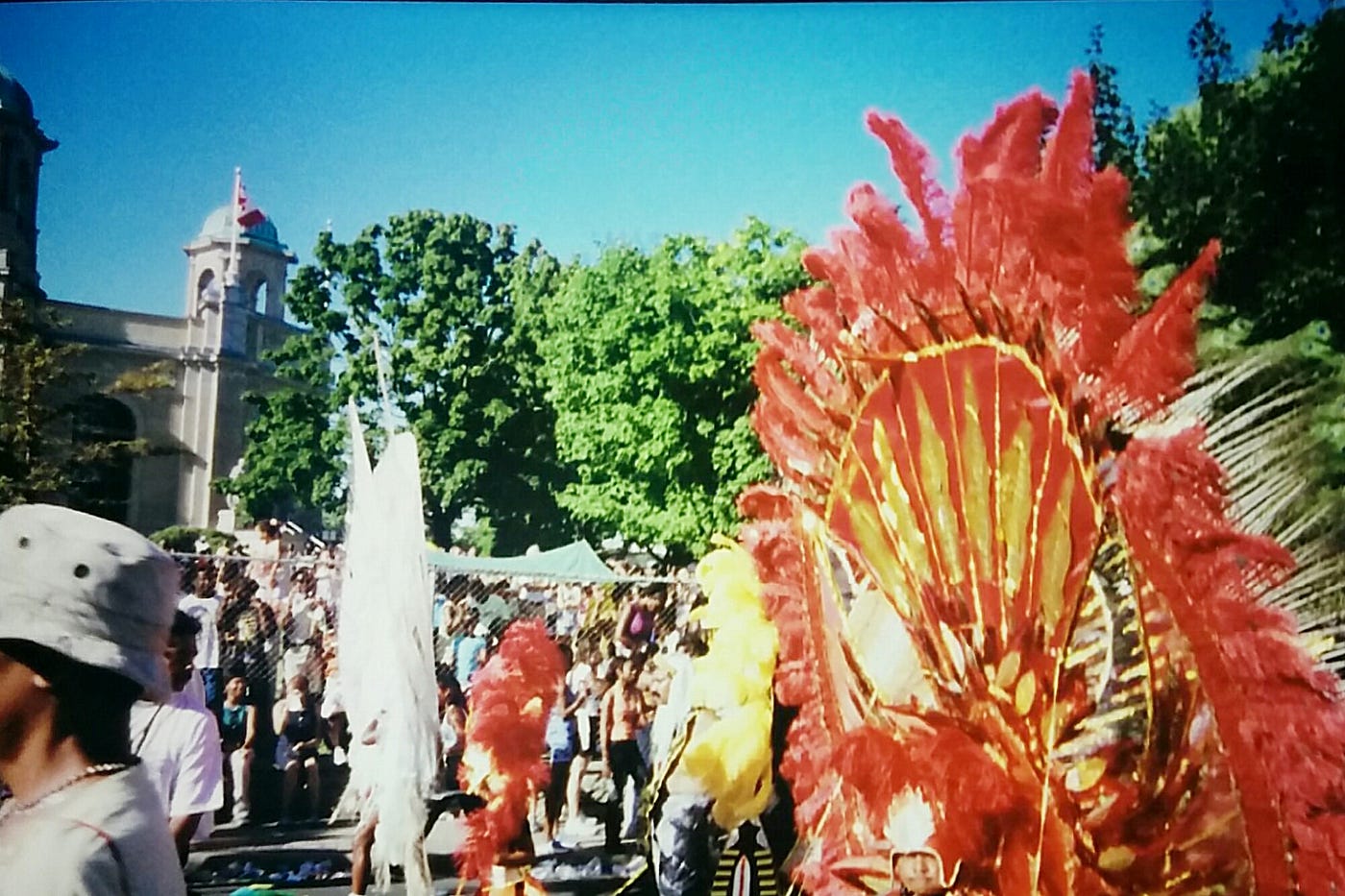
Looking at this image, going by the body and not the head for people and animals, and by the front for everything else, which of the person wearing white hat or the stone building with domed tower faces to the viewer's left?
the person wearing white hat

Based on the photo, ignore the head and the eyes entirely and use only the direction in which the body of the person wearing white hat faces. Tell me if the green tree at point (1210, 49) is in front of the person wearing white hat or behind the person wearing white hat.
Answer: behind

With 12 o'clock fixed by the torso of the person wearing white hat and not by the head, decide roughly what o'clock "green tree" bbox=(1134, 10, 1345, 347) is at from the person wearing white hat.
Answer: The green tree is roughly at 5 o'clock from the person wearing white hat.

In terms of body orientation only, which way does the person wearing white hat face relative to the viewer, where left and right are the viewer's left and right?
facing to the left of the viewer

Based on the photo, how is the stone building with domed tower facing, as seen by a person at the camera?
facing the viewer and to the right of the viewer

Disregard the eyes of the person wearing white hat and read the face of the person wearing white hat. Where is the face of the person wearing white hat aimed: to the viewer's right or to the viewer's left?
to the viewer's left
